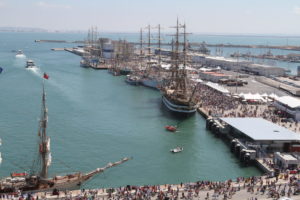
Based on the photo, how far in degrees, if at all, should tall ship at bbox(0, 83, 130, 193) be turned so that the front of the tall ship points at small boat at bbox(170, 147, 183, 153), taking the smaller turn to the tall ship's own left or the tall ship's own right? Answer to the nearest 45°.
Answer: approximately 45° to the tall ship's own left

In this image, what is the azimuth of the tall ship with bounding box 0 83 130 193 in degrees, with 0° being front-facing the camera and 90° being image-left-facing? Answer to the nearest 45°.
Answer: approximately 270°

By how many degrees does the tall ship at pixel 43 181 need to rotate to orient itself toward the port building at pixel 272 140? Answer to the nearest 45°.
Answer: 0° — it already faces it

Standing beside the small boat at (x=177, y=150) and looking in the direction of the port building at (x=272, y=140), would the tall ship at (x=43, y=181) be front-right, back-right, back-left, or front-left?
back-right
